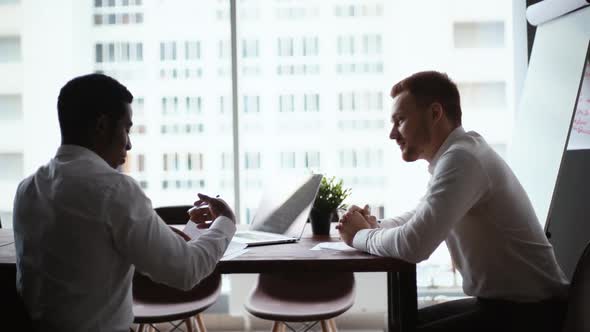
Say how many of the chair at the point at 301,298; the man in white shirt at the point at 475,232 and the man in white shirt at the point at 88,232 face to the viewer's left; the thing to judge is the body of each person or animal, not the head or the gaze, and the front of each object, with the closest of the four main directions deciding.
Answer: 1

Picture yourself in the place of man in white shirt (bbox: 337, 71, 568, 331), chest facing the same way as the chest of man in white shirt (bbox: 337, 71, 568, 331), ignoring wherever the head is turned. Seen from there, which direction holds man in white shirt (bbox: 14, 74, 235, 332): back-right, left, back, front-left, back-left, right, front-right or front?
front-left

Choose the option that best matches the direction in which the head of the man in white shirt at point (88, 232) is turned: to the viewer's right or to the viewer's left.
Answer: to the viewer's right

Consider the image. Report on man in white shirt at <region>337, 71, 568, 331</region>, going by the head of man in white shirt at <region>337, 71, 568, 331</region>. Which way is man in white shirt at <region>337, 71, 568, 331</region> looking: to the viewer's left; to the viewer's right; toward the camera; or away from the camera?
to the viewer's left

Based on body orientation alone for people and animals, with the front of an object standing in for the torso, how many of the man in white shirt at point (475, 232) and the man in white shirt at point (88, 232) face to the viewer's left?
1

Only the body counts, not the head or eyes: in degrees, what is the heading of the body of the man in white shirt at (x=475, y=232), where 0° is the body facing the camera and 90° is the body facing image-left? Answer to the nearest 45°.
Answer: approximately 90°

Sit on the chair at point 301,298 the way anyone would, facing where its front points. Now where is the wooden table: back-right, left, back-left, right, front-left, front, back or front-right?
front

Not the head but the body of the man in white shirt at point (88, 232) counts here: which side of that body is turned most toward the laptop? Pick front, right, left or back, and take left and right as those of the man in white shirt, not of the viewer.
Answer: front

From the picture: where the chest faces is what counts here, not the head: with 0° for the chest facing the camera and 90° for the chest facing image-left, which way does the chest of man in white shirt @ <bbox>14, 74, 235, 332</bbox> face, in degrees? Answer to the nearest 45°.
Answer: approximately 225°
